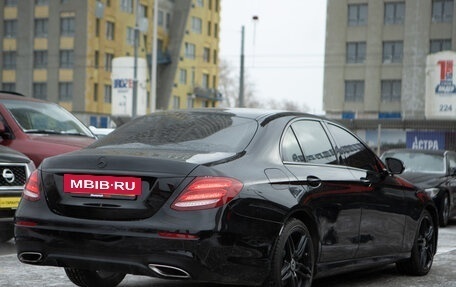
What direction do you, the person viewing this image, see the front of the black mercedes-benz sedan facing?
facing away from the viewer and to the right of the viewer

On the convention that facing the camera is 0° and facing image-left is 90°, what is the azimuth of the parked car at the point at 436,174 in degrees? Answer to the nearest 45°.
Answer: approximately 45°

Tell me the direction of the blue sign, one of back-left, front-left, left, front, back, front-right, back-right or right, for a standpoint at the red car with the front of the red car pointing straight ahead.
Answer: left

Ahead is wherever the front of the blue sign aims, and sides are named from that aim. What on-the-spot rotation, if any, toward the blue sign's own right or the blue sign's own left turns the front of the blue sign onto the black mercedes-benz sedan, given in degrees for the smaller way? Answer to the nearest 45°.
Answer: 0° — it already faces it

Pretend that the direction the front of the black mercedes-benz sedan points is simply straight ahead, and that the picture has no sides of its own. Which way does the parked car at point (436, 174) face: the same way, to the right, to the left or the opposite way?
the opposite way

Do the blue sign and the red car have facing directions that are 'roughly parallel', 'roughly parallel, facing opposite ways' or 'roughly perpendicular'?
roughly perpendicular

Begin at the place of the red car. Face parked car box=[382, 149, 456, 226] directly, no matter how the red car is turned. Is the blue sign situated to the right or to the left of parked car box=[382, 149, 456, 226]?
left

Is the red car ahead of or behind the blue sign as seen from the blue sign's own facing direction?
ahead

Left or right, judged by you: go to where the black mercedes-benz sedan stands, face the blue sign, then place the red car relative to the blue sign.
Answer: left

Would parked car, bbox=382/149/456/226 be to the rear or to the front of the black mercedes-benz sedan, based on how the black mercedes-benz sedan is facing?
to the front

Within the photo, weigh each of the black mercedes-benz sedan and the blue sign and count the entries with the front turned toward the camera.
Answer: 1

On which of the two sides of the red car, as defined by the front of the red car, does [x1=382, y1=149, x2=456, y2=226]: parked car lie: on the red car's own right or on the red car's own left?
on the red car's own left
